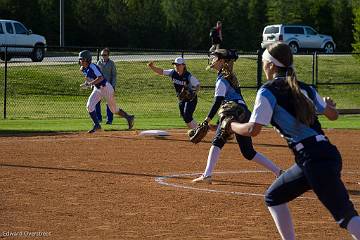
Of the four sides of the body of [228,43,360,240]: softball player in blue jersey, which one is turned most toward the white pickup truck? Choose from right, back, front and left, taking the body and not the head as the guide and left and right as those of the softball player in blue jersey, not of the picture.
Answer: front

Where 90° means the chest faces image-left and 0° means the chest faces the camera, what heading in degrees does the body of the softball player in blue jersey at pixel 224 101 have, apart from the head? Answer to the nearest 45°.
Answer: approximately 90°

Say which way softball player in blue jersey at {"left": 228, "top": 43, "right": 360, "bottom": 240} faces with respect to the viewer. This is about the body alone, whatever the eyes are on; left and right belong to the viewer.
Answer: facing away from the viewer and to the left of the viewer

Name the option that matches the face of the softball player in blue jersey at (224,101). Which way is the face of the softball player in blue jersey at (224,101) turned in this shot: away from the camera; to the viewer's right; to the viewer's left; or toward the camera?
to the viewer's left

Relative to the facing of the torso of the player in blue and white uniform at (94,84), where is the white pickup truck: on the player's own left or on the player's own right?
on the player's own right

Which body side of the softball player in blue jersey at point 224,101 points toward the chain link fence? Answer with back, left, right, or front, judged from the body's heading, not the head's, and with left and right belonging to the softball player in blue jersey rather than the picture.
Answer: right

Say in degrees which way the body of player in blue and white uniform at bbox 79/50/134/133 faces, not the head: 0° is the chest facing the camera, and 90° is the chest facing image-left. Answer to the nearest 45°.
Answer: approximately 90°

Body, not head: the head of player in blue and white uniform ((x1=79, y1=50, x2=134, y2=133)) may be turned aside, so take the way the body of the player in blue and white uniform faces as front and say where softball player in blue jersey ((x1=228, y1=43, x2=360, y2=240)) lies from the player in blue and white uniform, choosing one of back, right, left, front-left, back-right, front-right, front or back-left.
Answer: left

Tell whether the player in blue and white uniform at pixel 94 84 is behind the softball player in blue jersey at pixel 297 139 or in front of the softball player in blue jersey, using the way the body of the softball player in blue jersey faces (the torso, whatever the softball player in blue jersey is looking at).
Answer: in front
